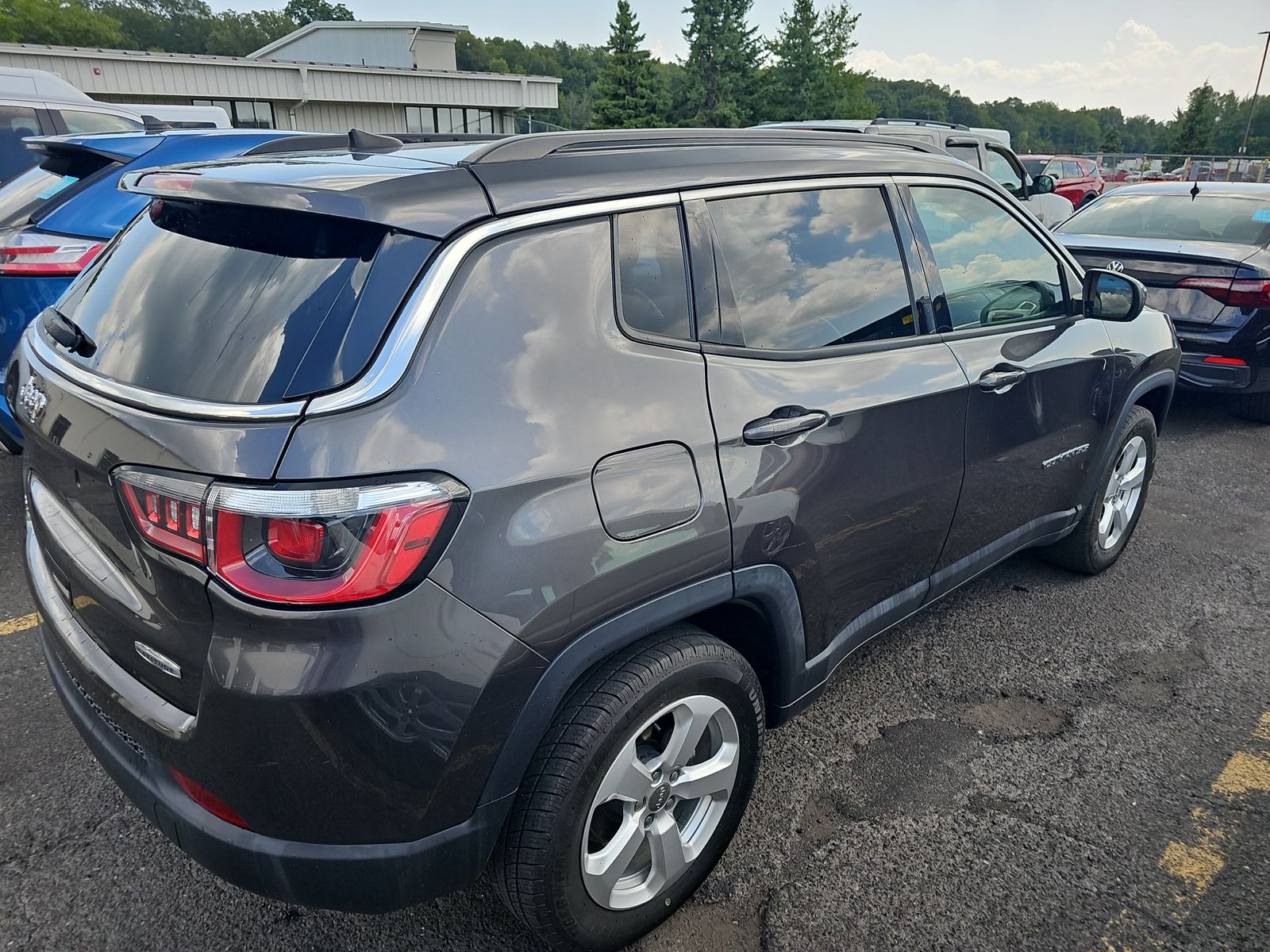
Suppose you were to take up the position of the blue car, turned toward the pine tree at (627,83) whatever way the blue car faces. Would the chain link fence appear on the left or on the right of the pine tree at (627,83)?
right

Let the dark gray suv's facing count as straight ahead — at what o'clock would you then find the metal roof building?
The metal roof building is roughly at 10 o'clock from the dark gray suv.

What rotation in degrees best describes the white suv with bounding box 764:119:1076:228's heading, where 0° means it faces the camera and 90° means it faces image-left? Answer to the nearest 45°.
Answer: approximately 225°

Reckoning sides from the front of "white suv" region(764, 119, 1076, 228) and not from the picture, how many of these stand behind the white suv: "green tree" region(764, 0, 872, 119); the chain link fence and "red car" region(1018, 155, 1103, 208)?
0

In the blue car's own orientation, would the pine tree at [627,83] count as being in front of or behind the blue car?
in front

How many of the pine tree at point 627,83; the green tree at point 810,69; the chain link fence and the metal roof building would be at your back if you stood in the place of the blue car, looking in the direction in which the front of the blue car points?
0

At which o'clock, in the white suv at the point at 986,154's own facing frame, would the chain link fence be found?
The chain link fence is roughly at 11 o'clock from the white suv.

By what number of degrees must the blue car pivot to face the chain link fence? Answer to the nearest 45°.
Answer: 0° — it already faces it

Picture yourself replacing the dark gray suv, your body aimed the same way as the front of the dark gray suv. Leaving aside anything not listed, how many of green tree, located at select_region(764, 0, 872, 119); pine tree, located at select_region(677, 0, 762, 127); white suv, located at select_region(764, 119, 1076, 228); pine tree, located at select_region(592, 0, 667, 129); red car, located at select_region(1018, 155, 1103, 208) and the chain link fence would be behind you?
0

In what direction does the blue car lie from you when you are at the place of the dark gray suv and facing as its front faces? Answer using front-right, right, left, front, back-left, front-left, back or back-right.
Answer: left

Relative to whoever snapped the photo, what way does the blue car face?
facing away from the viewer and to the right of the viewer

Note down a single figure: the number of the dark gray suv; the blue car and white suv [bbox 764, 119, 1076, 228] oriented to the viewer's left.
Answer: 0

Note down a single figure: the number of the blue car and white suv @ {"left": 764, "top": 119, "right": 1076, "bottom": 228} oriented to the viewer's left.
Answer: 0

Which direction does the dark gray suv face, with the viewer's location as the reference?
facing away from the viewer and to the right of the viewer

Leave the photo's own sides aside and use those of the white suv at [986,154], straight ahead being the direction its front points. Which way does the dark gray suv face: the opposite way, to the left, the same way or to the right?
the same way

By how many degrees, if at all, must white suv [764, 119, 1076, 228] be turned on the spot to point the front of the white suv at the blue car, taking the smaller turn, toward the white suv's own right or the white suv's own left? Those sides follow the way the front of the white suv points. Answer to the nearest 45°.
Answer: approximately 180°

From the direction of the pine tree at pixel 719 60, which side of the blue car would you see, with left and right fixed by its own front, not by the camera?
front

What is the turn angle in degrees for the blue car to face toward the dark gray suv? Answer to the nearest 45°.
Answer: approximately 135° to its right

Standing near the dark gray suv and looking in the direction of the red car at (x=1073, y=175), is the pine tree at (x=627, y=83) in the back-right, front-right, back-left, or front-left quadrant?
front-left

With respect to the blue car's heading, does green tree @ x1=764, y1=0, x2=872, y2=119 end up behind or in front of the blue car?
in front

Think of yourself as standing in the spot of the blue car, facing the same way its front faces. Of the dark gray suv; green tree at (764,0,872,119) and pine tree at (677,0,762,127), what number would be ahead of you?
2
